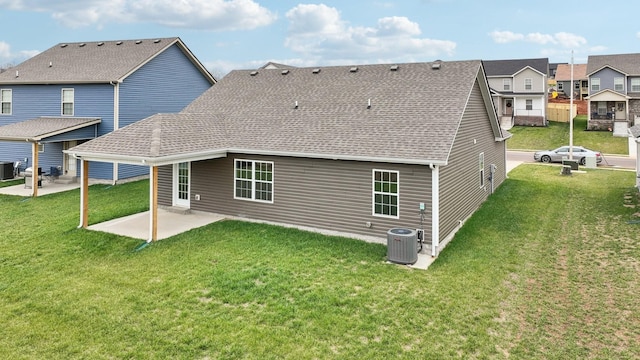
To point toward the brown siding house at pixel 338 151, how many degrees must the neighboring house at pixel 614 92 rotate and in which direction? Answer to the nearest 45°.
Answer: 0° — it already faces it

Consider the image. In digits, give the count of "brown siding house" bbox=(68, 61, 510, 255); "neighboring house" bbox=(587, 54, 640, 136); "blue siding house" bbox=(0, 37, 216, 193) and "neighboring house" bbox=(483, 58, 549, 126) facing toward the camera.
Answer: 2

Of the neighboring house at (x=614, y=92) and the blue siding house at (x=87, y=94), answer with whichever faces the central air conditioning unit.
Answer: the neighboring house

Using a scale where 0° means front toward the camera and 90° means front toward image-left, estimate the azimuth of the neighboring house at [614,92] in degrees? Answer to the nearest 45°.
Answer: approximately 0°

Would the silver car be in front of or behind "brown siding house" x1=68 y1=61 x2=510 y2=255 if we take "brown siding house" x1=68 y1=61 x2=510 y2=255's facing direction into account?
in front

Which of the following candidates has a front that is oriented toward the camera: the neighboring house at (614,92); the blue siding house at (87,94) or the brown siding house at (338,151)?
the neighboring house

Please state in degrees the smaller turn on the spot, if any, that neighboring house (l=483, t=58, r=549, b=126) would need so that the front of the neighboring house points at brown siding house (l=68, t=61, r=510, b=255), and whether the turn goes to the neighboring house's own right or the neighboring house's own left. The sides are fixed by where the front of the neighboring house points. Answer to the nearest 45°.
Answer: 0° — it already faces it

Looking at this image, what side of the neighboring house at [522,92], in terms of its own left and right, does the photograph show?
front

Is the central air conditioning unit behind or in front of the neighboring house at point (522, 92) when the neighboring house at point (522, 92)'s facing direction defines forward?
in front

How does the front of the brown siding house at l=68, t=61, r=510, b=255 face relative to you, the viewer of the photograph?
facing away from the viewer and to the right of the viewer

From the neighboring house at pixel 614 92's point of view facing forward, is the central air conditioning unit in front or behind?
in front

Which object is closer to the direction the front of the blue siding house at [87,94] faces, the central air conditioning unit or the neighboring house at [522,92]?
the neighboring house

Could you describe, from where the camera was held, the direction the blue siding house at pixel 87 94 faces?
facing away from the viewer and to the right of the viewer

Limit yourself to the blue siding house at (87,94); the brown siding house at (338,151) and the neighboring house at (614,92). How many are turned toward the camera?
1

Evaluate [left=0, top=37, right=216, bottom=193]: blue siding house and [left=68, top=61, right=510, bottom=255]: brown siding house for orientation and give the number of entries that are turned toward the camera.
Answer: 0
